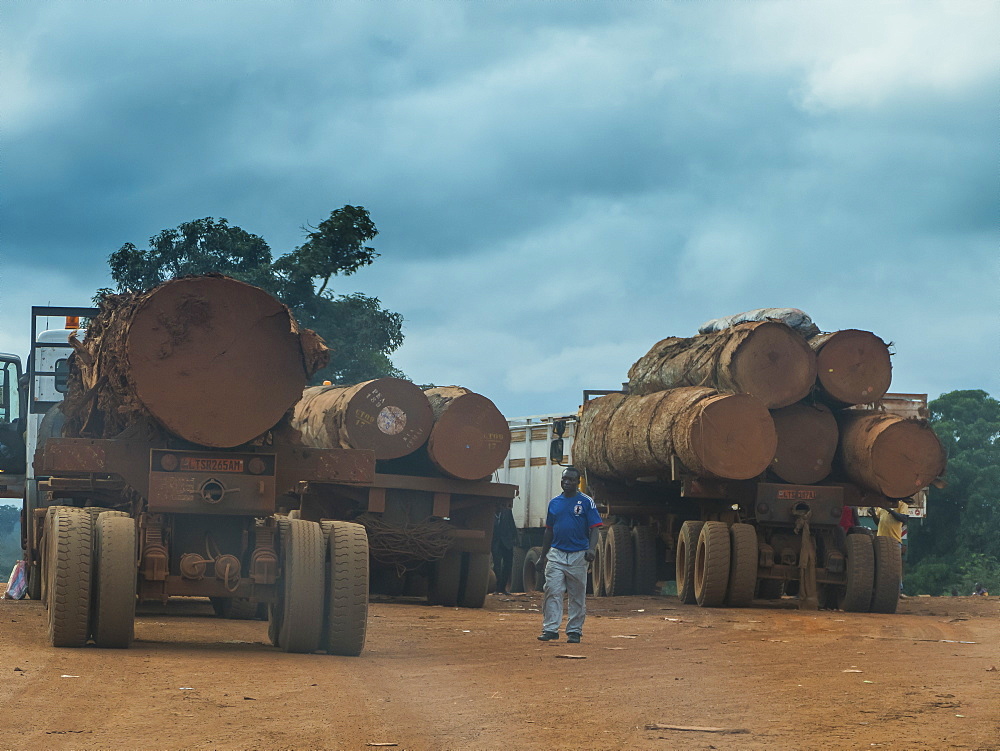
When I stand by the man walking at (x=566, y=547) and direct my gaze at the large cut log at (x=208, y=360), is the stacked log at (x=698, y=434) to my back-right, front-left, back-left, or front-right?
back-right

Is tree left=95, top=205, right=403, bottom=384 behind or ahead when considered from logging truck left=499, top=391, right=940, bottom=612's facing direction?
ahead

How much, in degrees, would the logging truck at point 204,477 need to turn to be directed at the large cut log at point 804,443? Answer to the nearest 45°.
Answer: approximately 45° to its right

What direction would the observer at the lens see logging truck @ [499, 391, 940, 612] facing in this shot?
facing away from the viewer and to the left of the viewer

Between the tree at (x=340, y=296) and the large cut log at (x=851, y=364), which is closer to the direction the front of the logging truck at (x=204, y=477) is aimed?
the tree

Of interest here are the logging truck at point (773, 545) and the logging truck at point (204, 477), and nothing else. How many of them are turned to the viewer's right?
0

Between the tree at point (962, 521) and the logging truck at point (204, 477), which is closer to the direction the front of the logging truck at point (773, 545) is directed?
the tree

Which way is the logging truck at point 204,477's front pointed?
away from the camera

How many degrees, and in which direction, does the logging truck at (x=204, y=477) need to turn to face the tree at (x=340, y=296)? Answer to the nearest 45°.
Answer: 0° — it already faces it

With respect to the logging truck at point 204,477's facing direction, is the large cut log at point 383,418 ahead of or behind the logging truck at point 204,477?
ahead

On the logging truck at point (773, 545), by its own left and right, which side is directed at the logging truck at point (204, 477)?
left

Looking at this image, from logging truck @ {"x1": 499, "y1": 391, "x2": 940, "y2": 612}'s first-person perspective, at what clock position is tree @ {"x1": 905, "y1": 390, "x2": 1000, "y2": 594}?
The tree is roughly at 2 o'clock from the logging truck.

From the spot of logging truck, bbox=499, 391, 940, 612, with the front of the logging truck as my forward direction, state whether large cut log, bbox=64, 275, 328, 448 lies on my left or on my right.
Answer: on my left

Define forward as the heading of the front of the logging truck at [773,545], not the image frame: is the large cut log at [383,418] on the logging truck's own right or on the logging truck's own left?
on the logging truck's own left
